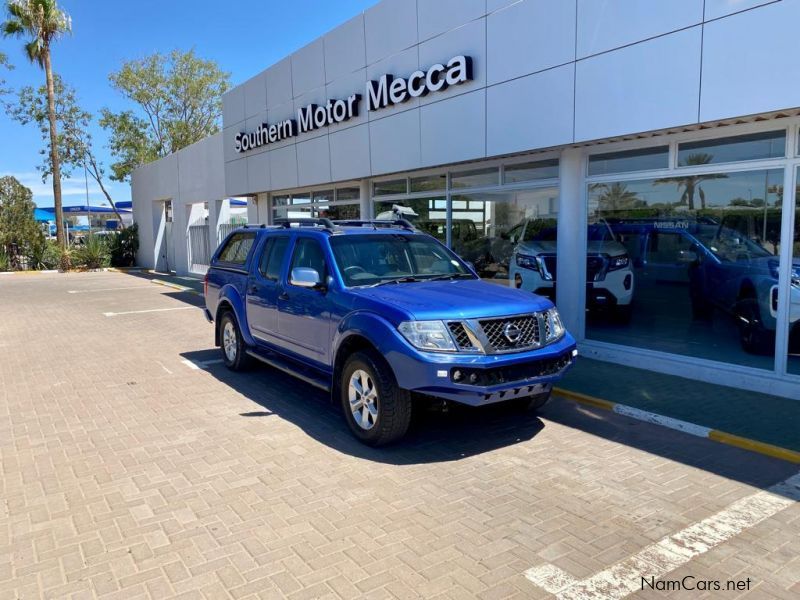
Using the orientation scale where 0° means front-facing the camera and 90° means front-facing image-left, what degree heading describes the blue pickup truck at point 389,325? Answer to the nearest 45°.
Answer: approximately 315°

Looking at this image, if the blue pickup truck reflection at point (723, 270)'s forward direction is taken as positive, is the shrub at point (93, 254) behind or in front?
behind

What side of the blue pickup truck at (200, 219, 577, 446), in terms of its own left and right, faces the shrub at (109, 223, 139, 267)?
back

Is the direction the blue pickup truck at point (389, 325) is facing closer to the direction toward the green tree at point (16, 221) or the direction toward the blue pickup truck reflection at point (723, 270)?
the blue pickup truck reflection

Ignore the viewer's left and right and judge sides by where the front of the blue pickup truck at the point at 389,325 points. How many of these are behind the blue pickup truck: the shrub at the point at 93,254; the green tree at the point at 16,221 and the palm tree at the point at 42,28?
3

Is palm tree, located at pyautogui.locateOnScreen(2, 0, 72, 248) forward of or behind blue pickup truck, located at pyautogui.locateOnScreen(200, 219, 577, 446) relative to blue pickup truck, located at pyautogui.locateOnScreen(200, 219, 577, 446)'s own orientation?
behind

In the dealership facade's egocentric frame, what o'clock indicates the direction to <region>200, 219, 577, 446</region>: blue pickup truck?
The blue pickup truck is roughly at 12 o'clock from the dealership facade.
